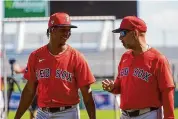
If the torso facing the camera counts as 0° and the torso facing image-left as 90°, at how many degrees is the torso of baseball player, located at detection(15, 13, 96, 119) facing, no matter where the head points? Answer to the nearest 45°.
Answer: approximately 0°

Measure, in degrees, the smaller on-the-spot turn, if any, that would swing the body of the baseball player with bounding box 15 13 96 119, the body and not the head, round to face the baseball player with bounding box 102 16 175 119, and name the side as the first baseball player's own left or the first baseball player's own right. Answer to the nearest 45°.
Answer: approximately 45° to the first baseball player's own left

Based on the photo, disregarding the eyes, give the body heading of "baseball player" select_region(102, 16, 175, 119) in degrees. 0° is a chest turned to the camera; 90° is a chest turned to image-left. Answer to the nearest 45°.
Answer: approximately 45°

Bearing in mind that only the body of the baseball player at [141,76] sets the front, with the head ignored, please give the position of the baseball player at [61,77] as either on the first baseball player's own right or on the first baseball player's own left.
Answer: on the first baseball player's own right

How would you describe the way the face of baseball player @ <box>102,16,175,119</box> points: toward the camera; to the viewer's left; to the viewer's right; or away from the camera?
to the viewer's left

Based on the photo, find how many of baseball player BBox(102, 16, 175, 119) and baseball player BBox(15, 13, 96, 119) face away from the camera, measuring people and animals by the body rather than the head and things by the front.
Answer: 0
